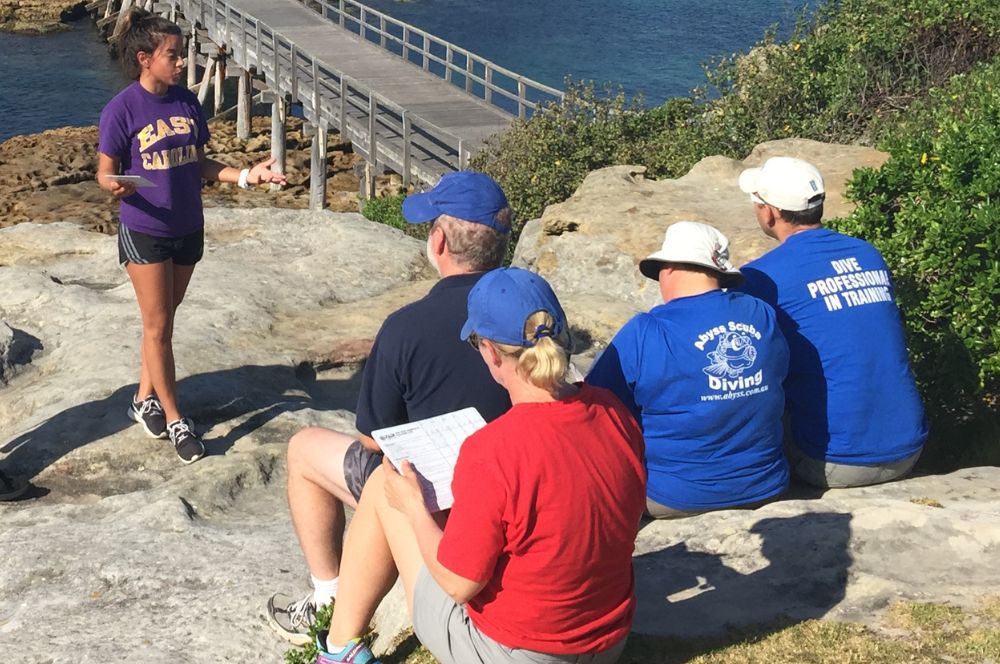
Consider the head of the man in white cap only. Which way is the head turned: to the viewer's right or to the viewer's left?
to the viewer's left

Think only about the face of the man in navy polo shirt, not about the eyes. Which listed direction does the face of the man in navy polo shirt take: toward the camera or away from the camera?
away from the camera

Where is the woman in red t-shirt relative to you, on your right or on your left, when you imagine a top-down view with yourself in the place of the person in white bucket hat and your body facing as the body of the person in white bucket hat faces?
on your left

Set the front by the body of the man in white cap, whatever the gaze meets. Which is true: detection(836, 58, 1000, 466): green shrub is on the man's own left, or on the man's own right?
on the man's own right

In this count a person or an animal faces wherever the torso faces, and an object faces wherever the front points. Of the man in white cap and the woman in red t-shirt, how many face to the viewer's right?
0

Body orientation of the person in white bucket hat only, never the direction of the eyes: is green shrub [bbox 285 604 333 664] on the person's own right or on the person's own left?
on the person's own left

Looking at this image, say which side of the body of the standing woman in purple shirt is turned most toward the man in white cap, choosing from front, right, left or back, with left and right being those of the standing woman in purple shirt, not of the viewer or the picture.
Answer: front

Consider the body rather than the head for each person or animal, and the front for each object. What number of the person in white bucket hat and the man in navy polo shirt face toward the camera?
0

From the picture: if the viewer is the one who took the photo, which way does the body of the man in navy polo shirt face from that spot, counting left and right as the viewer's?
facing away from the viewer and to the left of the viewer

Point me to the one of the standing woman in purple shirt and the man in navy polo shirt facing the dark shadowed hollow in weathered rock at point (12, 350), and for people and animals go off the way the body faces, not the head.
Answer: the man in navy polo shirt

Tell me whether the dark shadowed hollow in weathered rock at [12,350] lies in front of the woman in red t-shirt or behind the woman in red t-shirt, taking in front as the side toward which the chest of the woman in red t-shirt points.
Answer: in front

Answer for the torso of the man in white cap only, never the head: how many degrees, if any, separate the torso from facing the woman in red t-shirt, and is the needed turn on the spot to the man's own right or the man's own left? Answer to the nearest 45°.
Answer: approximately 135° to the man's own left

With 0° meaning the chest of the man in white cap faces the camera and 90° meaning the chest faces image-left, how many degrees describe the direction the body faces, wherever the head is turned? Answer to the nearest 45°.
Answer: approximately 135°

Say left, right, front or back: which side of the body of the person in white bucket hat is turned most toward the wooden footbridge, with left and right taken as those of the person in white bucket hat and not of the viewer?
front

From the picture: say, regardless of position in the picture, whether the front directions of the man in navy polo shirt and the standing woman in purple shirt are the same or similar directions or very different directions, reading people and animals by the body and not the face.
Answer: very different directions

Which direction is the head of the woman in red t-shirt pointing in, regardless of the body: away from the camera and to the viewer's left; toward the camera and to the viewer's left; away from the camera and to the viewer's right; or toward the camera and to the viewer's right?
away from the camera and to the viewer's left

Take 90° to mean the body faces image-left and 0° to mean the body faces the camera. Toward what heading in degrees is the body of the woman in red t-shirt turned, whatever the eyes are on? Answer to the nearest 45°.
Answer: approximately 135°
